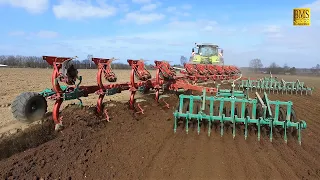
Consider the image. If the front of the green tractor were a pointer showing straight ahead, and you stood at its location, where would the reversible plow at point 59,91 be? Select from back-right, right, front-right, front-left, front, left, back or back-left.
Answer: back

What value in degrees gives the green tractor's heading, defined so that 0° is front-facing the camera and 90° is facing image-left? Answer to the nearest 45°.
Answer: approximately 180°

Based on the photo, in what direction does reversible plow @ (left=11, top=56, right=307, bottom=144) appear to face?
away from the camera

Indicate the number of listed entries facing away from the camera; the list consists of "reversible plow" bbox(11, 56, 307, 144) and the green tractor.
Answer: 2

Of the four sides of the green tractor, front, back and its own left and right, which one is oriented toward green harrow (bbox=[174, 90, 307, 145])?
back
